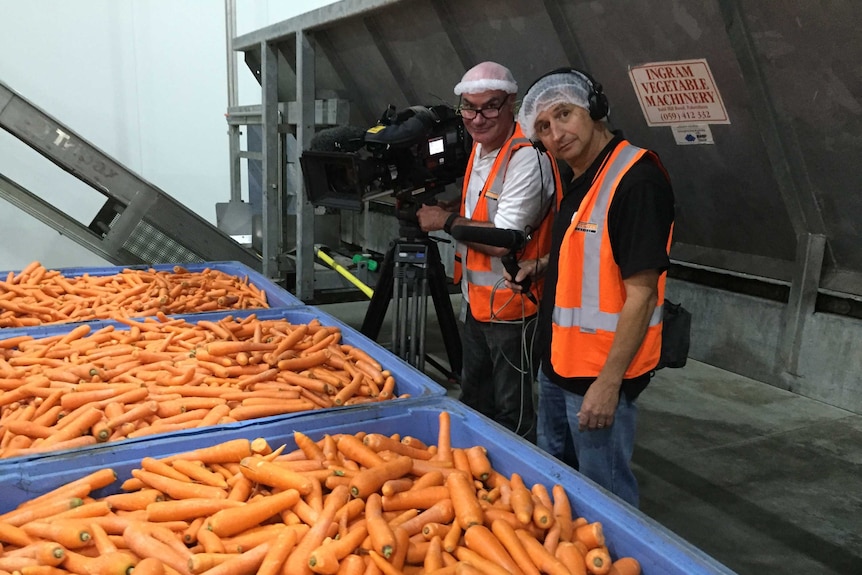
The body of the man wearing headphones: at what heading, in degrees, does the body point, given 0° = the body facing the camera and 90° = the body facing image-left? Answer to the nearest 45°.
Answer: approximately 45°

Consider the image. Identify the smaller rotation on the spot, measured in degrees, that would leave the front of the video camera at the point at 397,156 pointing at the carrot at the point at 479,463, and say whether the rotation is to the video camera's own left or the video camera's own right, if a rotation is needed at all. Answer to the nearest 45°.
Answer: approximately 45° to the video camera's own left

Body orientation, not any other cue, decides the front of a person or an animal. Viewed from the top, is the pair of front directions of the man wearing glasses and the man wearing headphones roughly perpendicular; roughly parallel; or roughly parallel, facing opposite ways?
roughly parallel

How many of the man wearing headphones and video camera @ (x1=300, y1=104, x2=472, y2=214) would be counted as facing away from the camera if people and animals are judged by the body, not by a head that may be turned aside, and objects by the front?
0

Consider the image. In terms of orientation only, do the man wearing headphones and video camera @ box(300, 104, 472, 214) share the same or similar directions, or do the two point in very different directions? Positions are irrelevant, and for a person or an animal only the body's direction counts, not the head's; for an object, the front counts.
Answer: same or similar directions

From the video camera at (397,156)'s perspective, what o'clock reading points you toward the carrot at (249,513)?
The carrot is roughly at 11 o'clock from the video camera.

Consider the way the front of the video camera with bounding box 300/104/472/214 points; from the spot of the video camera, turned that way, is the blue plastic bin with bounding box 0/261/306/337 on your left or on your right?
on your right

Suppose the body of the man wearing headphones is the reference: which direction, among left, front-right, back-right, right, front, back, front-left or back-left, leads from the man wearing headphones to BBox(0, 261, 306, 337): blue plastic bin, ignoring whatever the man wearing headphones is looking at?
right

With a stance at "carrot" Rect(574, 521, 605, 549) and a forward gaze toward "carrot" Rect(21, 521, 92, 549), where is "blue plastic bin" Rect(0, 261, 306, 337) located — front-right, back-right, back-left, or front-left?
front-right

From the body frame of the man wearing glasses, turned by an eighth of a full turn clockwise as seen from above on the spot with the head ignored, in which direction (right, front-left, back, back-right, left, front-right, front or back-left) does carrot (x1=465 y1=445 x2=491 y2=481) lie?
left

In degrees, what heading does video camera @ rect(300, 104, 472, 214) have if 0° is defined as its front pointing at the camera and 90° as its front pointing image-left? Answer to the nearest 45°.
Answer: approximately 45°

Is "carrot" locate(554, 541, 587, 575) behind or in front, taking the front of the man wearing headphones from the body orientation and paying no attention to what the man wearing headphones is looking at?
in front

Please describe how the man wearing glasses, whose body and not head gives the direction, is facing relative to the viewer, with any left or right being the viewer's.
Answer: facing the viewer and to the left of the viewer

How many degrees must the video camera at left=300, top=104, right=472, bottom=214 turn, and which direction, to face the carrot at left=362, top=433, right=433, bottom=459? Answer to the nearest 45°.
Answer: approximately 45° to its left

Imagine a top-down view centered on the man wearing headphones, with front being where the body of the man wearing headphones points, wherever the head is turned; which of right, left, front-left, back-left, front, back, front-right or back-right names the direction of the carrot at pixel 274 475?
front

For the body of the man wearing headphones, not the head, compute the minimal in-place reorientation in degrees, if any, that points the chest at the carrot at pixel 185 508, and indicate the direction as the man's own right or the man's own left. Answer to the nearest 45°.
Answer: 0° — they already face it

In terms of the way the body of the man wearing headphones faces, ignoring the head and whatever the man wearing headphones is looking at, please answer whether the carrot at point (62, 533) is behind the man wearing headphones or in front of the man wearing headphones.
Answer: in front

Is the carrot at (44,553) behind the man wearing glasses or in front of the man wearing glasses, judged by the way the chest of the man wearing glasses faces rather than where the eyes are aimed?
in front

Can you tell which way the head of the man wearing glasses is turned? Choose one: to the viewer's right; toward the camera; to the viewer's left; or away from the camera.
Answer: toward the camera
